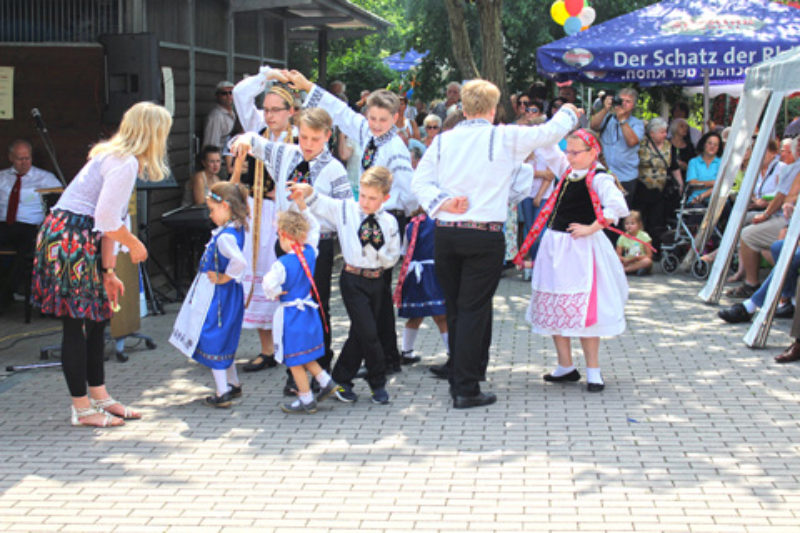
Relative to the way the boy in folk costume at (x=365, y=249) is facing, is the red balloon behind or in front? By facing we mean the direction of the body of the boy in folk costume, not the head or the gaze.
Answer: behind

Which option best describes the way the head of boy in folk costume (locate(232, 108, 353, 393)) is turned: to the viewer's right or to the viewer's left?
to the viewer's left

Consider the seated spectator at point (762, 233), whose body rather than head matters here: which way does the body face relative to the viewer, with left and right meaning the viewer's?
facing to the left of the viewer

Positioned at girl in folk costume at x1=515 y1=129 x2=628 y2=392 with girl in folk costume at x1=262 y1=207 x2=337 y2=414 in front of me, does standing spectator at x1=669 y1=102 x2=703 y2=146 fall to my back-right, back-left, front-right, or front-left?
back-right

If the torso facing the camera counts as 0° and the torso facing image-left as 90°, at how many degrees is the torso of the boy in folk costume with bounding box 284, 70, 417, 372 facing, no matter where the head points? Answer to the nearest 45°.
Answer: approximately 45°

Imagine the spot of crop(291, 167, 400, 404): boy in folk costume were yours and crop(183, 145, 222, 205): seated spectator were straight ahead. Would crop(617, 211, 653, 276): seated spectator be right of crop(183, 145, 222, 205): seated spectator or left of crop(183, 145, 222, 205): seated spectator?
right

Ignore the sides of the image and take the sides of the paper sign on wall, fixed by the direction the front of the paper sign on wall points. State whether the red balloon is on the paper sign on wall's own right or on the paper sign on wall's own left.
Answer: on the paper sign on wall's own left

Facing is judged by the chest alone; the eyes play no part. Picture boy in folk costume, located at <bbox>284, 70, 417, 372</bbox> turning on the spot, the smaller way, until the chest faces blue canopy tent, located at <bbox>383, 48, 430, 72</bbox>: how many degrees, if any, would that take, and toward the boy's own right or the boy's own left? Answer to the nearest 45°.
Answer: approximately 135° to the boy's own right

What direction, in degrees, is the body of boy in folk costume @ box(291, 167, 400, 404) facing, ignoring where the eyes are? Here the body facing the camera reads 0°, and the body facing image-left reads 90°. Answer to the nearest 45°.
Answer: approximately 0°

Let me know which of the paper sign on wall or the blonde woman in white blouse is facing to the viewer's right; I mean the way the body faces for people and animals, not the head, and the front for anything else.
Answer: the blonde woman in white blouse

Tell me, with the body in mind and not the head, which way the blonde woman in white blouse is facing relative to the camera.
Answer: to the viewer's right

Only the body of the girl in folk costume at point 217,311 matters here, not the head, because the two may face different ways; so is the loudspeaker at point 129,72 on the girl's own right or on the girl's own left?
on the girl's own right
